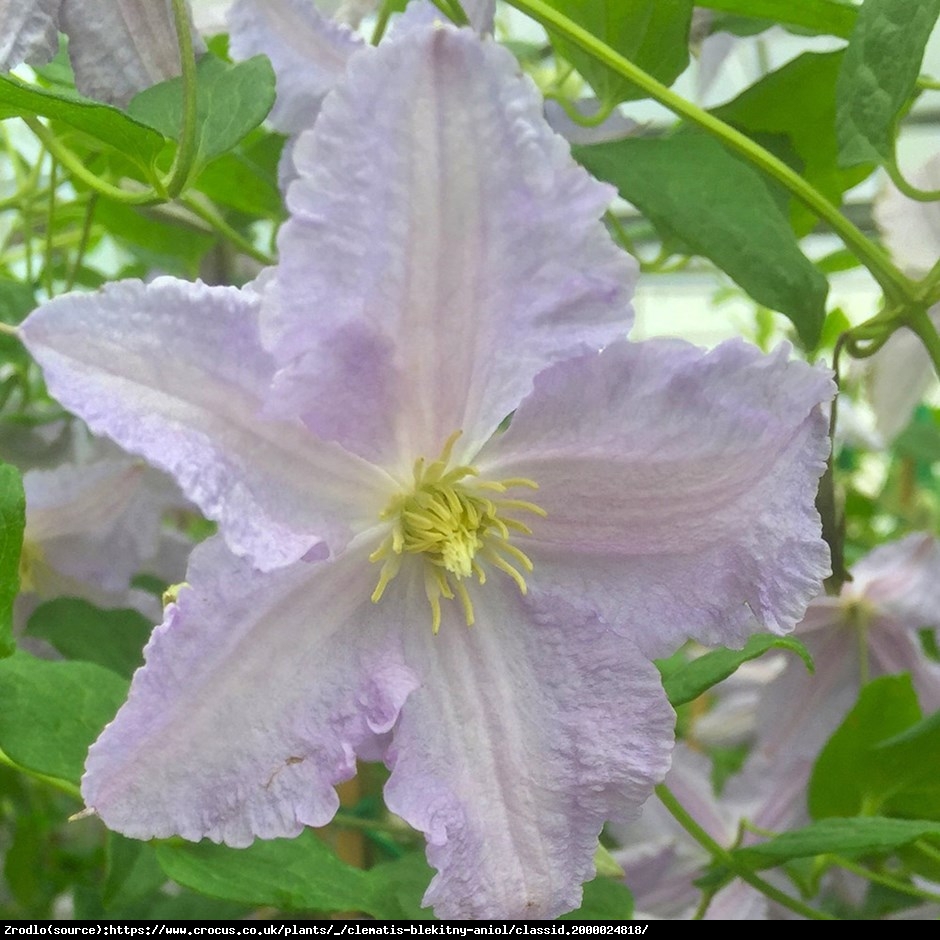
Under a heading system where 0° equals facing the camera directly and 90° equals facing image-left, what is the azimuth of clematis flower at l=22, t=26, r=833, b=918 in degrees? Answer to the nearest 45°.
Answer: approximately 0°
